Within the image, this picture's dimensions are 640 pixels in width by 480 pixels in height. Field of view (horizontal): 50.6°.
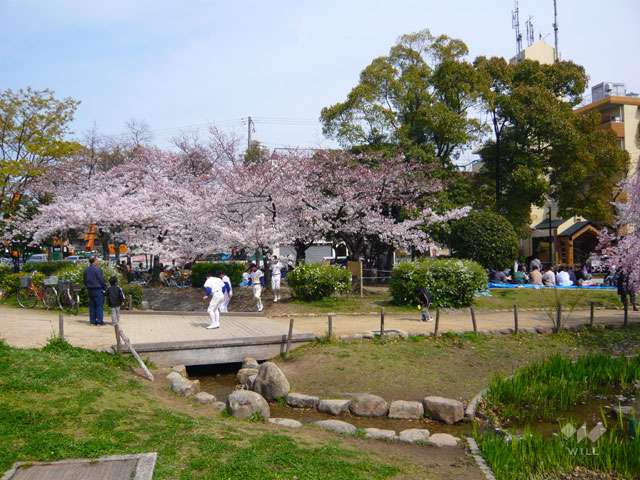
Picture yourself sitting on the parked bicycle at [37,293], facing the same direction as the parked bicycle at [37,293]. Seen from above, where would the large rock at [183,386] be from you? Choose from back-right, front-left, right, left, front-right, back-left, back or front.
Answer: left

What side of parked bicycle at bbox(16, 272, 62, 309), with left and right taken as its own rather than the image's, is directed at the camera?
left

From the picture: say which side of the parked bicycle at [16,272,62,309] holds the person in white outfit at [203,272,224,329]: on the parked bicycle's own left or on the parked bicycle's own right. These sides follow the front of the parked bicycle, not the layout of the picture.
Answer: on the parked bicycle's own left

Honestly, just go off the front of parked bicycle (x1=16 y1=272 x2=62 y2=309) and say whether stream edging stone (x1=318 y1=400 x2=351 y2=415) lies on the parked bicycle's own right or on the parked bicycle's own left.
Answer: on the parked bicycle's own left

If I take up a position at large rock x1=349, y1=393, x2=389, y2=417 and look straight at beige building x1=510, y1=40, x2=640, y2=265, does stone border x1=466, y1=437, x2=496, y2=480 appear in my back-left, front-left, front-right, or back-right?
back-right

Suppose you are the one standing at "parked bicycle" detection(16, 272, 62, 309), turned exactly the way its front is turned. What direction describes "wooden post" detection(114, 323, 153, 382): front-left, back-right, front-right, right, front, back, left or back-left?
left
